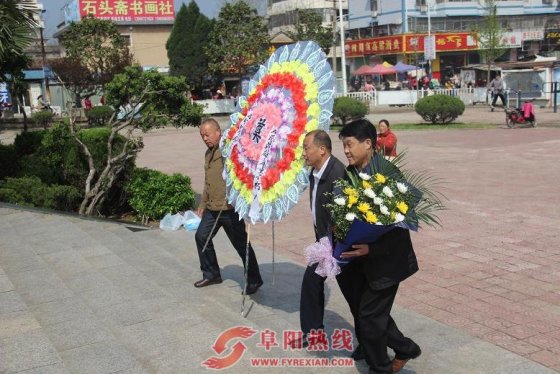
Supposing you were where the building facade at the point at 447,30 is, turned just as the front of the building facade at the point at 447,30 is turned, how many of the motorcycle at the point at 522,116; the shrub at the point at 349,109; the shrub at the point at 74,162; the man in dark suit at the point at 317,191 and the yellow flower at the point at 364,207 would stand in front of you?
5

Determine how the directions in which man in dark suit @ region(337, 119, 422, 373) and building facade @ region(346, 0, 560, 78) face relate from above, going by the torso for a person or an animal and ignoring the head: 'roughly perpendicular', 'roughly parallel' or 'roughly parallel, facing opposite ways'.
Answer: roughly perpendicular

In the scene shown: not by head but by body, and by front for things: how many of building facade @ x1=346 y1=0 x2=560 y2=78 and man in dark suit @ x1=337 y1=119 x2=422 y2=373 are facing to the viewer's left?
1

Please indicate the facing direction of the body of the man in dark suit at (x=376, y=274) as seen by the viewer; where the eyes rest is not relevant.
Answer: to the viewer's left

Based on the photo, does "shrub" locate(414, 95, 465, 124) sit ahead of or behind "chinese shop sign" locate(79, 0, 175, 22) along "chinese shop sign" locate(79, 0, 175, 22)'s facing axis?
ahead

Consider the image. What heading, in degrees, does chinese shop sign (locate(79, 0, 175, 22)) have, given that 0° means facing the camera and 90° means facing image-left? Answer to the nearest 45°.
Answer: approximately 0°

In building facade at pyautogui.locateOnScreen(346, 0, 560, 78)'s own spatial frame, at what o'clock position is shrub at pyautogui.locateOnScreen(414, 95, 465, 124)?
The shrub is roughly at 12 o'clock from the building facade.

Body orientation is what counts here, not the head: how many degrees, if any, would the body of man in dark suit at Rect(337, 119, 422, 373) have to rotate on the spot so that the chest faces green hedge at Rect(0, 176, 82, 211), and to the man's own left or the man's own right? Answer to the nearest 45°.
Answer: approximately 45° to the man's own right

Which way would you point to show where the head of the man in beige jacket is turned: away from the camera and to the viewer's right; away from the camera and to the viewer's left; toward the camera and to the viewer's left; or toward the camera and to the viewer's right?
toward the camera and to the viewer's left

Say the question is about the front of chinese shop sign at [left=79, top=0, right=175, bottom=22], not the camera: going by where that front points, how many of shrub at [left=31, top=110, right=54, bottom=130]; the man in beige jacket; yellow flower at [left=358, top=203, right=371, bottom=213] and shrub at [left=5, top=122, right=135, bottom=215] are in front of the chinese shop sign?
4

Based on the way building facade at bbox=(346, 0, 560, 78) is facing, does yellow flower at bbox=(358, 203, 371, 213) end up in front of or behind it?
in front

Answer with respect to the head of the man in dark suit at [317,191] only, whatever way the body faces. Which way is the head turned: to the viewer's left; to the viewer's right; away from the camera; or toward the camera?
to the viewer's left
